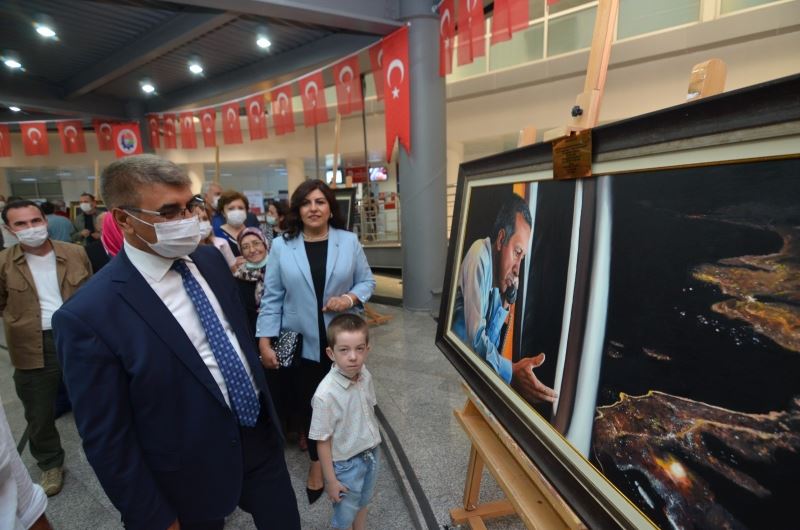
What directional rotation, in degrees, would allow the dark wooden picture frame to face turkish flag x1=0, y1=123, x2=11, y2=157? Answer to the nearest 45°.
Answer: approximately 45° to its right

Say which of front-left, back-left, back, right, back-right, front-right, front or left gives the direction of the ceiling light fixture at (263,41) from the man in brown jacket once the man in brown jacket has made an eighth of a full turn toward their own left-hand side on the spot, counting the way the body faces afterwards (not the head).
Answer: left

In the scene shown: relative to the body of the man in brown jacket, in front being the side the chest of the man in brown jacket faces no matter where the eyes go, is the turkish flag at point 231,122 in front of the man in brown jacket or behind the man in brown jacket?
behind

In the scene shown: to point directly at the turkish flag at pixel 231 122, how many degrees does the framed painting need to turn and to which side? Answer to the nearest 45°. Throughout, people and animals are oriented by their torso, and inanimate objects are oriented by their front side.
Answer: approximately 90° to its right

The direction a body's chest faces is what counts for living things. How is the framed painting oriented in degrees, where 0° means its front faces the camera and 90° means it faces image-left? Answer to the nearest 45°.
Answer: approximately 45°

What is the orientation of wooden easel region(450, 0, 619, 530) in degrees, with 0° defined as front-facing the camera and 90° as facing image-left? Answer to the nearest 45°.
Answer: approximately 45°

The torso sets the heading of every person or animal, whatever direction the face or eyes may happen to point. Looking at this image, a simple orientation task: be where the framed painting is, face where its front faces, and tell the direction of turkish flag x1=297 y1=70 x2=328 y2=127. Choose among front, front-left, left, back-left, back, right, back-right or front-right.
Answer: right

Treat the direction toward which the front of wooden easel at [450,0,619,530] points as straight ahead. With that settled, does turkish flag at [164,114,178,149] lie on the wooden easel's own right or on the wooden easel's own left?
on the wooden easel's own right

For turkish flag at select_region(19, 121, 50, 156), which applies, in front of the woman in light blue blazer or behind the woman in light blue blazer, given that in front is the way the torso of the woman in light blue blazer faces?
behind

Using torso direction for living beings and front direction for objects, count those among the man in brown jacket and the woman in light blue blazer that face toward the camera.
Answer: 2

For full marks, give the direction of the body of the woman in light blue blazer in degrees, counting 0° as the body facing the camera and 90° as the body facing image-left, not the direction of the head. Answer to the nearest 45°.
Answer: approximately 0°

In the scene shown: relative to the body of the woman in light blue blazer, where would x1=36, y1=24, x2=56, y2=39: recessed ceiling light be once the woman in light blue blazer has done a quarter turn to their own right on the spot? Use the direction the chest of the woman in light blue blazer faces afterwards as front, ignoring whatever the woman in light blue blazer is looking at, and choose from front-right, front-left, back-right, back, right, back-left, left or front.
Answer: front-right

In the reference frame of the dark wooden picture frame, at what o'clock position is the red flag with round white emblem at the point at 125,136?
The red flag with round white emblem is roughly at 2 o'clock from the dark wooden picture frame.

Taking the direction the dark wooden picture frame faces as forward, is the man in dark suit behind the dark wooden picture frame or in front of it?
in front
